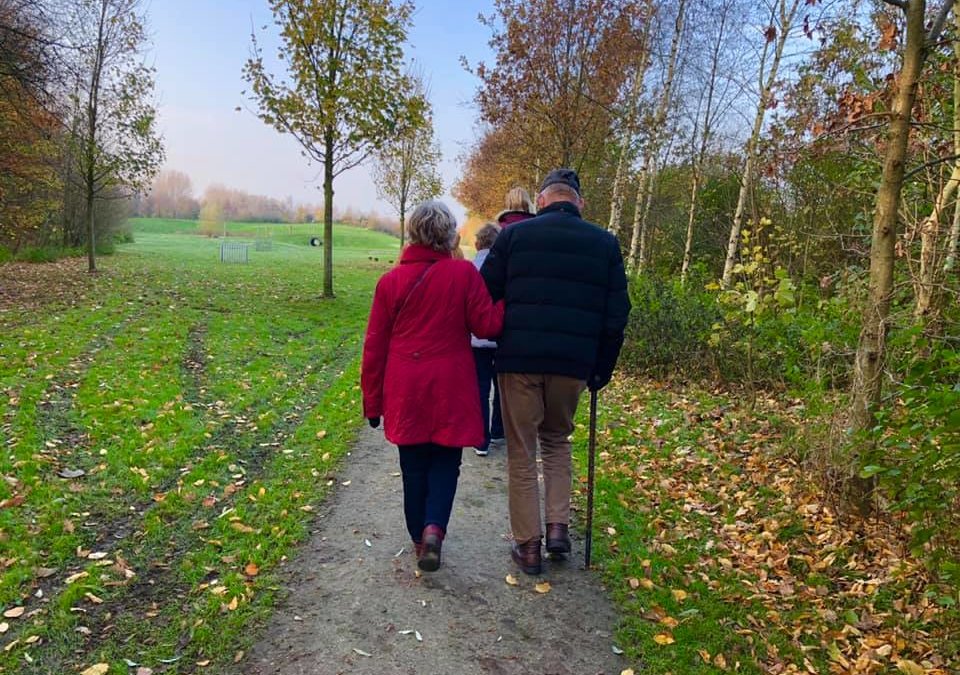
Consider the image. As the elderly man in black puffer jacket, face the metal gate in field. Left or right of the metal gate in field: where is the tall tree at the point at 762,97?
right

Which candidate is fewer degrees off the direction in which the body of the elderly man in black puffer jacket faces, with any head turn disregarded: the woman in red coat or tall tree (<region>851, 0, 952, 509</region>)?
the tall tree

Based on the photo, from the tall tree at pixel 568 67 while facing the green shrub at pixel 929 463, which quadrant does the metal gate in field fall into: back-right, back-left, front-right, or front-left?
back-right

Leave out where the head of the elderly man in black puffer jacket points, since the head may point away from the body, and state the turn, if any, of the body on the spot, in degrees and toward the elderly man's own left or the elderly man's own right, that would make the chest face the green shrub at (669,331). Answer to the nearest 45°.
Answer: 0° — they already face it

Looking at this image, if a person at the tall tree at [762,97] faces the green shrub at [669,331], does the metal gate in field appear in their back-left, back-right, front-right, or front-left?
back-right

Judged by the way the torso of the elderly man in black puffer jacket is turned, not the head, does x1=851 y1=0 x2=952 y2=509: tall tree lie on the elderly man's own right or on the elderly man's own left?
on the elderly man's own right

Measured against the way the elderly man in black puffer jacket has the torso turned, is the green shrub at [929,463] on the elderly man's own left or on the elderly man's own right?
on the elderly man's own right

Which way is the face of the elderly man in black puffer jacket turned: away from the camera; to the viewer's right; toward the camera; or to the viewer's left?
away from the camera

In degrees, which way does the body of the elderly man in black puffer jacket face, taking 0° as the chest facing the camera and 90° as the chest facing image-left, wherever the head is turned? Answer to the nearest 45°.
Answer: approximately 180°

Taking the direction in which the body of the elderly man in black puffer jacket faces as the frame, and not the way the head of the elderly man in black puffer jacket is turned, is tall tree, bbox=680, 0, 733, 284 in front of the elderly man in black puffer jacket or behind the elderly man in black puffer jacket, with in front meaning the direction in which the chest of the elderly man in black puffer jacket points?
in front

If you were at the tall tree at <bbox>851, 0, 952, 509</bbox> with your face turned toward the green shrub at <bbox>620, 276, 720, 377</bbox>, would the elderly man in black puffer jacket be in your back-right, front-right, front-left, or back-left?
back-left

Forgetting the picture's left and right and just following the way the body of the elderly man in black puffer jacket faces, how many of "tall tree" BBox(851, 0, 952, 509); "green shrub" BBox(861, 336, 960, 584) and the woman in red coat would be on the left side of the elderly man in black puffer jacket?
1

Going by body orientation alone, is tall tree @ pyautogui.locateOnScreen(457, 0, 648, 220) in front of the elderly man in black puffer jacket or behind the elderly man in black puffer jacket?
in front
